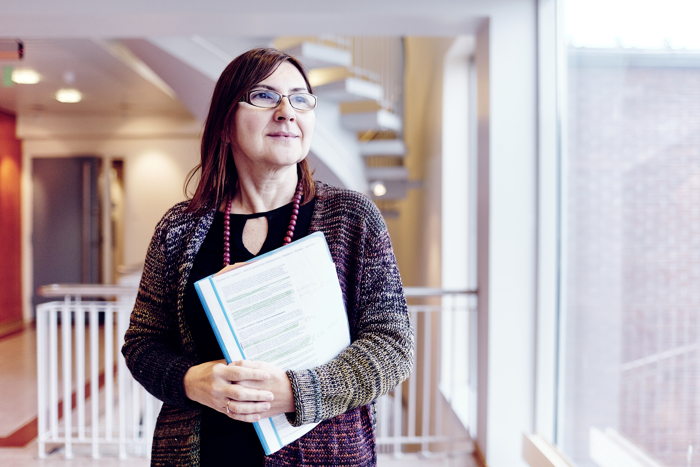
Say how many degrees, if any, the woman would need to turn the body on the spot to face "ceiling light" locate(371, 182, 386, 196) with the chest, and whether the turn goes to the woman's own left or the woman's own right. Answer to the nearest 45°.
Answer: approximately 180°

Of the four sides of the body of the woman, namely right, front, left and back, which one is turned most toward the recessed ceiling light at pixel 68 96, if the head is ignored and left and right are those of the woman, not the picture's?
back

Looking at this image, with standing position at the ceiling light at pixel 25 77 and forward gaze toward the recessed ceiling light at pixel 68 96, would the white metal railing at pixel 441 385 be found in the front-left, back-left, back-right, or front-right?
back-right

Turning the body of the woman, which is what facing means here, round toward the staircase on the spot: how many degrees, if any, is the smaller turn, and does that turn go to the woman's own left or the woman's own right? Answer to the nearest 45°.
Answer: approximately 180°

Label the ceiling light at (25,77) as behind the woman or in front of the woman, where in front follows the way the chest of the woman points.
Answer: behind

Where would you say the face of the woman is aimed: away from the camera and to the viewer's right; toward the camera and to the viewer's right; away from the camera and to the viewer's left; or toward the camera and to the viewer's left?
toward the camera and to the viewer's right

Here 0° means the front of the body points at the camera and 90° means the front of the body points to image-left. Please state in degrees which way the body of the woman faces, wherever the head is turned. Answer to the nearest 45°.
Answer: approximately 0°
